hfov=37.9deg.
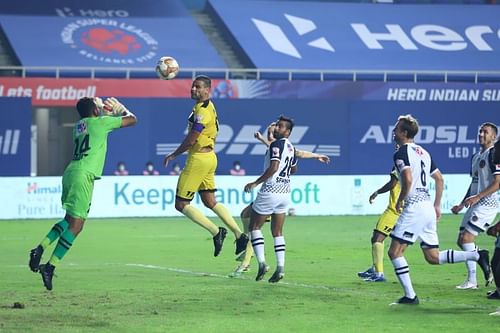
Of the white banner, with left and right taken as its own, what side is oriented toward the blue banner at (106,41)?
back

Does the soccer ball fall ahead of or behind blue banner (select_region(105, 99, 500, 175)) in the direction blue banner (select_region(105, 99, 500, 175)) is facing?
ahead

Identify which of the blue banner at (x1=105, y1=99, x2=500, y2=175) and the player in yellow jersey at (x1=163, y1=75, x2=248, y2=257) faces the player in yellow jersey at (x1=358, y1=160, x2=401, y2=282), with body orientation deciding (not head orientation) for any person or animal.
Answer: the blue banner

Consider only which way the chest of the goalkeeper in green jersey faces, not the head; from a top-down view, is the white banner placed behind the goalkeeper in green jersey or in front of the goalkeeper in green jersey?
in front

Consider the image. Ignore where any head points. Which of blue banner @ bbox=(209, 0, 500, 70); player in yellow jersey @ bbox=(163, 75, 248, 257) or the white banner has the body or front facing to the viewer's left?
the player in yellow jersey

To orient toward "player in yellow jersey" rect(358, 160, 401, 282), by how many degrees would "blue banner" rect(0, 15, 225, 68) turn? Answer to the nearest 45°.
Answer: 0° — it already faces them

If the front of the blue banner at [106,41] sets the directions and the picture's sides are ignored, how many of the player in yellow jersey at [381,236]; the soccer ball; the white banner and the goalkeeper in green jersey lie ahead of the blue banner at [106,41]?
4

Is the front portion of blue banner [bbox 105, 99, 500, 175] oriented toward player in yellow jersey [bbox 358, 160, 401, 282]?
yes

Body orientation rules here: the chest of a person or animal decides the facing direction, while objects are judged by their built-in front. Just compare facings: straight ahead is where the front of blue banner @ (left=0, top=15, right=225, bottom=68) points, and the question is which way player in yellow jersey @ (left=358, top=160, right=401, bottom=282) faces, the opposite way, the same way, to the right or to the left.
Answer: to the right

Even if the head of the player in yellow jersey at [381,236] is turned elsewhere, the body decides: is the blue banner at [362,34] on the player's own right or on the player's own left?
on the player's own right

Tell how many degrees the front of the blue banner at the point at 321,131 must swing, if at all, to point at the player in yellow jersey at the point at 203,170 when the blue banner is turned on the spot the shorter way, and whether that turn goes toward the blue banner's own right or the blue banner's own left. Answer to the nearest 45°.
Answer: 0° — it already faces them

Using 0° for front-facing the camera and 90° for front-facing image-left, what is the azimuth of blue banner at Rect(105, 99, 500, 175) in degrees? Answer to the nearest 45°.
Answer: approximately 0°
